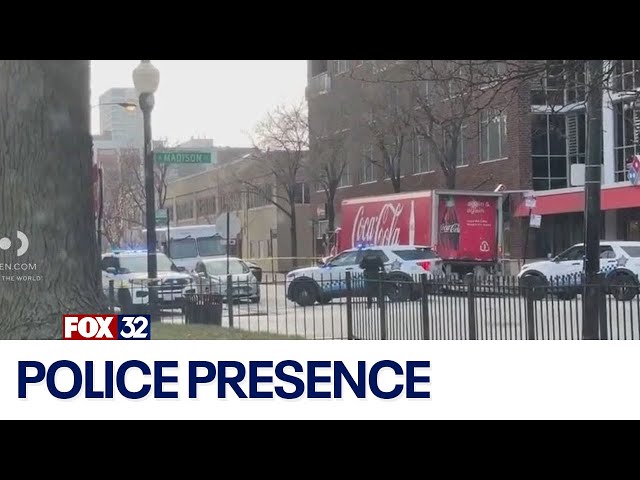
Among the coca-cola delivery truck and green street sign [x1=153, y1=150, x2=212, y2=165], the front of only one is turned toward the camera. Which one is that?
the green street sign

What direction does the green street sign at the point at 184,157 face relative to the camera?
toward the camera

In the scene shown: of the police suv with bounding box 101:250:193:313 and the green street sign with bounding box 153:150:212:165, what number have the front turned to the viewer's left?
0

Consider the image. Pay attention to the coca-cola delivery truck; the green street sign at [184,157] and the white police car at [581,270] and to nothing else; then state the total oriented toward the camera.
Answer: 1

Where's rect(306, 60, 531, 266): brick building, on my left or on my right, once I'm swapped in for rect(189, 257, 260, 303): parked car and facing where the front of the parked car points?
on my left

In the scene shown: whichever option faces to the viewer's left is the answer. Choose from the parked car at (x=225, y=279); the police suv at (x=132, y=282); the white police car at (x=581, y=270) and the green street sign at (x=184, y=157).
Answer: the white police car

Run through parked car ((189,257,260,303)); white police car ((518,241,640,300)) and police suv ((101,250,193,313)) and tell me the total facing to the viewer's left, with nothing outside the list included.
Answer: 1

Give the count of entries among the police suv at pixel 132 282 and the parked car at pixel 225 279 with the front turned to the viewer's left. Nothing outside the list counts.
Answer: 0

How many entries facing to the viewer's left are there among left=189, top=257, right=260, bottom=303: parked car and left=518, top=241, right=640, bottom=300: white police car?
1

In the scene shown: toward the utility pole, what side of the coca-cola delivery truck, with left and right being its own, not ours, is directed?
back

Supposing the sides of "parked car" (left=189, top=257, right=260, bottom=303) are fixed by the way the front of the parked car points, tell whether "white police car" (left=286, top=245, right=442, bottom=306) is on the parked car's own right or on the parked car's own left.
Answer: on the parked car's own left

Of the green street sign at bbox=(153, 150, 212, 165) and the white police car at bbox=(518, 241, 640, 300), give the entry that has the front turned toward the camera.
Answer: the green street sign

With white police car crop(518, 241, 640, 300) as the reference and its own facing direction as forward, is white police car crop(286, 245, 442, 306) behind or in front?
in front

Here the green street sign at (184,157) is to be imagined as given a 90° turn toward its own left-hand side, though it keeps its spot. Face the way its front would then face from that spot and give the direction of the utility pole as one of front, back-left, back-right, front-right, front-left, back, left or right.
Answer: front

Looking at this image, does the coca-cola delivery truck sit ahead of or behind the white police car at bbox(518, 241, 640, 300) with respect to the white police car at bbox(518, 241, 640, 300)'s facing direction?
ahead

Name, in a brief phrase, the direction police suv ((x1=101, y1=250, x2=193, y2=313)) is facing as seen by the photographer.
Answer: facing the viewer and to the right of the viewer
